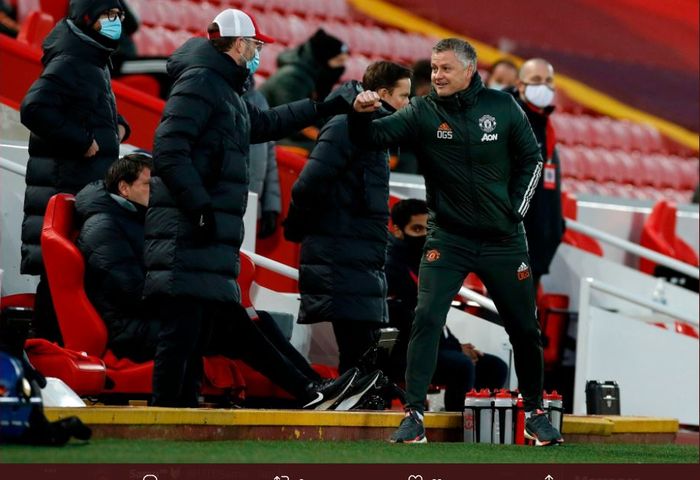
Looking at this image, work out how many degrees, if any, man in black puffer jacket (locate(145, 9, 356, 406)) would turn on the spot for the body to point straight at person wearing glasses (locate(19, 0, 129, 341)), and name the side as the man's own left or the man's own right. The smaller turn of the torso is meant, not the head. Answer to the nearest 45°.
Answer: approximately 135° to the man's own left

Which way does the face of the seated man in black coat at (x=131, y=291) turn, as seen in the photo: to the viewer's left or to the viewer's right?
to the viewer's right

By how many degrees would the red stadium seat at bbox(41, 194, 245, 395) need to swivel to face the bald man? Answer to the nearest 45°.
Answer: approximately 45° to its left

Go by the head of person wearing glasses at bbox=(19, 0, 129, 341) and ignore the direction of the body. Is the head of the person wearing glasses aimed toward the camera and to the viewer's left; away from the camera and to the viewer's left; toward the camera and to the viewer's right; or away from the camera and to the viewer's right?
toward the camera and to the viewer's right

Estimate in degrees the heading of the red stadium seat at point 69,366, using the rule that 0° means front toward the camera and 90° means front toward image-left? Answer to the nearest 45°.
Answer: approximately 315°

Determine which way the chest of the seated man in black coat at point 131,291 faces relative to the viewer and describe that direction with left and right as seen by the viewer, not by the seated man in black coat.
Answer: facing to the right of the viewer

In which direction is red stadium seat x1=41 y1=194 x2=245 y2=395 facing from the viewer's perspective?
to the viewer's right

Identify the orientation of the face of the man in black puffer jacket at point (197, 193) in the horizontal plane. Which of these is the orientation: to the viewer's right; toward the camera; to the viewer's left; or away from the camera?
to the viewer's right
